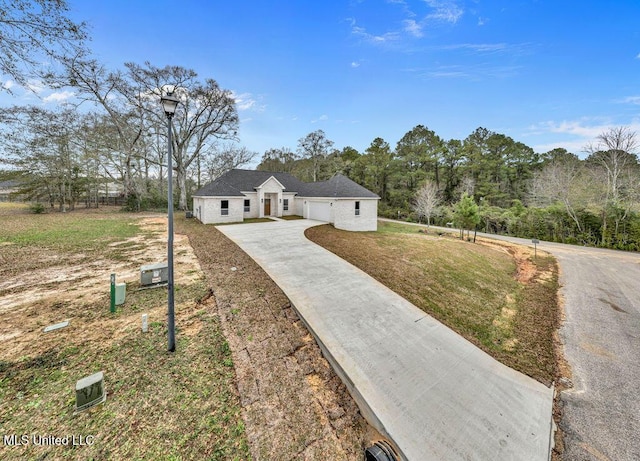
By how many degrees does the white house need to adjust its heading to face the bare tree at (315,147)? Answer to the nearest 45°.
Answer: approximately 180°

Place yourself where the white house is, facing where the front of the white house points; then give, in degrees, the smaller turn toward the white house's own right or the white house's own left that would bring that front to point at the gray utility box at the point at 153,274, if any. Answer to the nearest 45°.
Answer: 0° — it already faces it

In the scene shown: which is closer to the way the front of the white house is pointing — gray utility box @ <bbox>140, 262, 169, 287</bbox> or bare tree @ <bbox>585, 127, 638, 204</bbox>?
the gray utility box

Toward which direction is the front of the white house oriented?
toward the camera

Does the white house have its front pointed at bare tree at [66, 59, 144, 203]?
no

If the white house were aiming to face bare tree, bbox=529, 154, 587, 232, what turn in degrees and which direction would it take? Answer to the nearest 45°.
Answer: approximately 90° to its left

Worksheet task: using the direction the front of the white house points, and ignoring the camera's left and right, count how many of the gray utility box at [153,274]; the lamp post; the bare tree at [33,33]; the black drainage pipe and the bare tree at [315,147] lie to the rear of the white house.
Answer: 1

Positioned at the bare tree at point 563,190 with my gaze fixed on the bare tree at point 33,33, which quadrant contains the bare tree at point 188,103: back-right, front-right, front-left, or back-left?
front-right

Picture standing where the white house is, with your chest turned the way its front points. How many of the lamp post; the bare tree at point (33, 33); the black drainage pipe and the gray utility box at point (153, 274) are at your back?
0

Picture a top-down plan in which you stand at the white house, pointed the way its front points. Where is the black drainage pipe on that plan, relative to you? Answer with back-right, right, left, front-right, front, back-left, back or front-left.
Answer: front

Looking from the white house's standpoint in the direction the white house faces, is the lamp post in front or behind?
in front

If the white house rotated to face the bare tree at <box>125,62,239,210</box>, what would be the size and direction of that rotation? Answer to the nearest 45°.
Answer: approximately 135° to its right

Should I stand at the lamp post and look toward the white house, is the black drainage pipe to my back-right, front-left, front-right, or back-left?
back-right

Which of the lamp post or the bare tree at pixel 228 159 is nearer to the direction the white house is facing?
the lamp post

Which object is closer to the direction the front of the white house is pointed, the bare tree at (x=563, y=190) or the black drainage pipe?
the black drainage pipe
